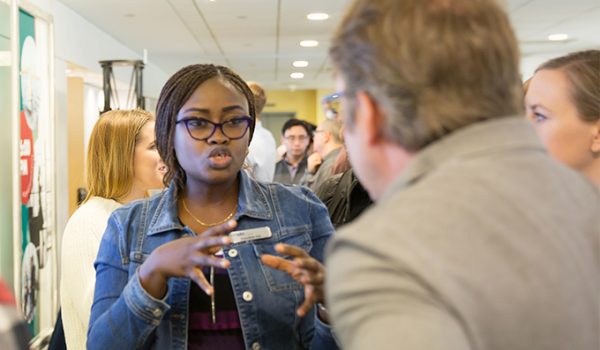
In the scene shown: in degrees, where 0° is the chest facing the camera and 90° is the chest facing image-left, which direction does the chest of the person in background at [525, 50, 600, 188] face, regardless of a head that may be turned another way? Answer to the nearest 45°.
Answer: approximately 90°

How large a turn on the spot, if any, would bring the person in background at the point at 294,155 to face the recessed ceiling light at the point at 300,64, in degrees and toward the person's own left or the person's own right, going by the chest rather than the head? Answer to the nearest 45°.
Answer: approximately 180°

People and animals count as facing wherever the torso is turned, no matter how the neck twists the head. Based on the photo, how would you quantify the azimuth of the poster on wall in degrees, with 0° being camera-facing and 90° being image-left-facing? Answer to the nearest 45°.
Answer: approximately 270°

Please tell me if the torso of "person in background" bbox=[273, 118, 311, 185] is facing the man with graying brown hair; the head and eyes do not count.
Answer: yes

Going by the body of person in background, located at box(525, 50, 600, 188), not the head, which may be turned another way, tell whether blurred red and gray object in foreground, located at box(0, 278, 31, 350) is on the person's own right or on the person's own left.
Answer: on the person's own left

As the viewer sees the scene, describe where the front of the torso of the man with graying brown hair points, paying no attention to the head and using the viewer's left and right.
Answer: facing away from the viewer and to the left of the viewer
